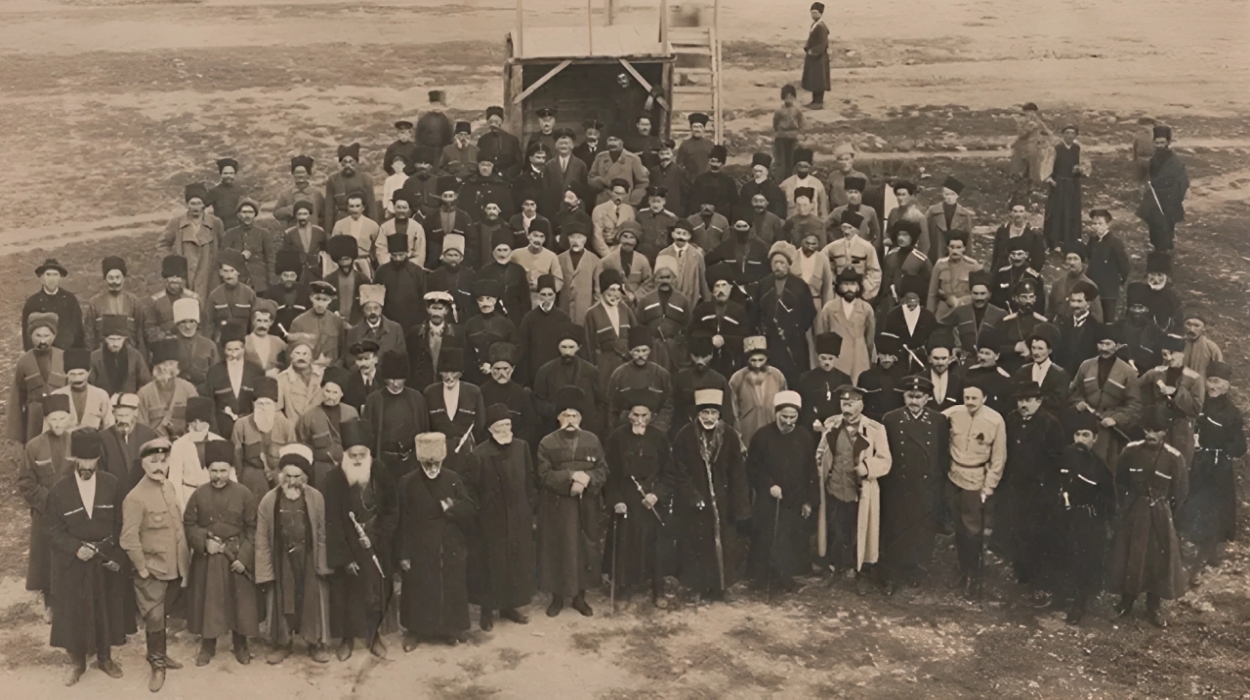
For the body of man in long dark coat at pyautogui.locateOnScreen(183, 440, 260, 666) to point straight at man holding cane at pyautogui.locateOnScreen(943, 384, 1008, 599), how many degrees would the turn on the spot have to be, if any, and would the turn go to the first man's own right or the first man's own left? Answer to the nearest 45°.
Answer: approximately 90° to the first man's own left

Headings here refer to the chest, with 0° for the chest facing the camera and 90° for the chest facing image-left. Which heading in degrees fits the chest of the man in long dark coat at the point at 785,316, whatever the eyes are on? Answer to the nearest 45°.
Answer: approximately 0°

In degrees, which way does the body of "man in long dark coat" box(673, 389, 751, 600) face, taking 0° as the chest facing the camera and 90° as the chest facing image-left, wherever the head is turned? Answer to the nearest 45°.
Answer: approximately 0°

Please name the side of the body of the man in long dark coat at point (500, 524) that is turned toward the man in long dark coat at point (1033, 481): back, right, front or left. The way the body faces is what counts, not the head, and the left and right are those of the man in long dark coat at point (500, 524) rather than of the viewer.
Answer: left

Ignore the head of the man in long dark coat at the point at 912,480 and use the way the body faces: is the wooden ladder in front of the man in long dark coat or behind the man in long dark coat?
behind
